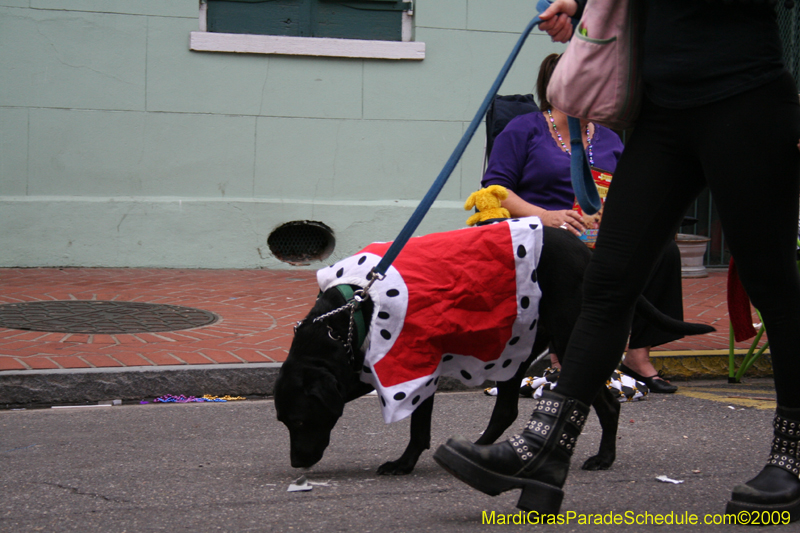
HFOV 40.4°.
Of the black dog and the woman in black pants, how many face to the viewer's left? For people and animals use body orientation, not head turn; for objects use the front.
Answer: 2

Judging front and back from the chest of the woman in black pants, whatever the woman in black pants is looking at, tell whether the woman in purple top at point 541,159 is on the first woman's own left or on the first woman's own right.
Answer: on the first woman's own right

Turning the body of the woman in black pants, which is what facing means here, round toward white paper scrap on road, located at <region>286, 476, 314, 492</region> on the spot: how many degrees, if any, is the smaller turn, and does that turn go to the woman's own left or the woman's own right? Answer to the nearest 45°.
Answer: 0° — they already face it

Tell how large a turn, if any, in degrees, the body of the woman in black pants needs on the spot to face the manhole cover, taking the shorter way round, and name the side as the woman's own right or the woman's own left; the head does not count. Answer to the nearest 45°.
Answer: approximately 45° to the woman's own right

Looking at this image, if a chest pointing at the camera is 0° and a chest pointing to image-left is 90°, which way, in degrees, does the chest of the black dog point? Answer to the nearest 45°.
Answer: approximately 90°

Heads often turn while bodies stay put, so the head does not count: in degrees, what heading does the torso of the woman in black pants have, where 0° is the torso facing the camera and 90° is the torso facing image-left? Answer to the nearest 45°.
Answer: approximately 90°

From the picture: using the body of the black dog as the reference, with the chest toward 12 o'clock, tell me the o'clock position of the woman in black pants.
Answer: The woman in black pants is roughly at 7 o'clock from the black dog.
